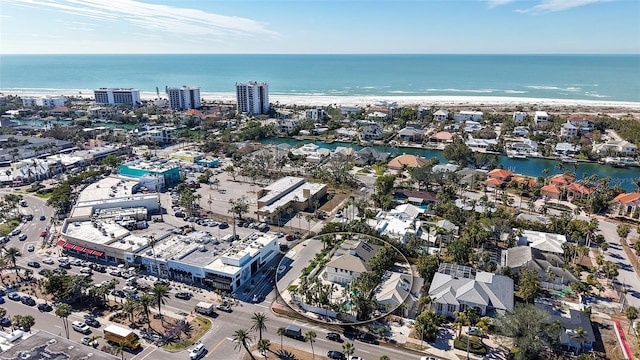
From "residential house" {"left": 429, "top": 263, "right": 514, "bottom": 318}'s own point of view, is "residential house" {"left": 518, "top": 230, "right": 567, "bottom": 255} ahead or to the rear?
to the rear

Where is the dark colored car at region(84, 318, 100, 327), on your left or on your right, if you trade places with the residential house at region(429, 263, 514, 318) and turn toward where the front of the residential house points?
on your right

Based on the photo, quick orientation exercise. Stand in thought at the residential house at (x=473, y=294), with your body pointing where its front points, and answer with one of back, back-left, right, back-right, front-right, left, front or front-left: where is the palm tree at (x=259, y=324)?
front-right

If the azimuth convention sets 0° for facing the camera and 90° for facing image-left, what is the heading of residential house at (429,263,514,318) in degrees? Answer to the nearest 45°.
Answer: approximately 0°

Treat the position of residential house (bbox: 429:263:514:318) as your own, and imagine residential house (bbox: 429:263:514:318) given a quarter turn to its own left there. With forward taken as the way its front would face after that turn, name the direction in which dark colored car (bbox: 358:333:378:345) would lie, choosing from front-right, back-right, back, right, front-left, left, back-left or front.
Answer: back-right

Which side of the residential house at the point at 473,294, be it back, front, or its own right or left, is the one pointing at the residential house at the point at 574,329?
left

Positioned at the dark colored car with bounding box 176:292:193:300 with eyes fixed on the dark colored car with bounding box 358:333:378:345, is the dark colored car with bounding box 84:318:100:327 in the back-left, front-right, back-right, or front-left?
back-right

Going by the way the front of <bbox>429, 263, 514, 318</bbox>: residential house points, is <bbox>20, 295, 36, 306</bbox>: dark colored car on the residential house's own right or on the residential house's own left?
on the residential house's own right

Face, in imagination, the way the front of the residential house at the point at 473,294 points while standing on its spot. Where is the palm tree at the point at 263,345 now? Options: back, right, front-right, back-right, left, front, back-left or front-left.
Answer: front-right

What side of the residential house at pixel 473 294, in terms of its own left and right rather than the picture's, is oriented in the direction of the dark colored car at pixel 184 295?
right

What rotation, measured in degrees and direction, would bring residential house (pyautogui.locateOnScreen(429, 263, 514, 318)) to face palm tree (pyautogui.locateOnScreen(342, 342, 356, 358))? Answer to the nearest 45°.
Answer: approximately 45° to its right

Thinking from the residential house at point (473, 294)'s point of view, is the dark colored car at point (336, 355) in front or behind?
in front
